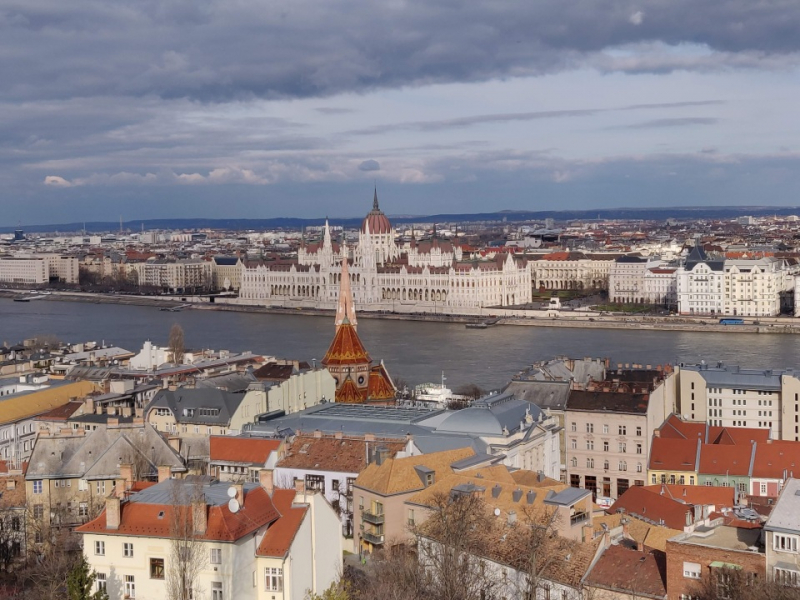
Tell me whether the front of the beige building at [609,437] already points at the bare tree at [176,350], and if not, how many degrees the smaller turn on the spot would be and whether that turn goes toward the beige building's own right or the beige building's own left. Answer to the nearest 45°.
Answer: approximately 135° to the beige building's own right

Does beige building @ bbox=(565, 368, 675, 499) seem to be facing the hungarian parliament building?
no

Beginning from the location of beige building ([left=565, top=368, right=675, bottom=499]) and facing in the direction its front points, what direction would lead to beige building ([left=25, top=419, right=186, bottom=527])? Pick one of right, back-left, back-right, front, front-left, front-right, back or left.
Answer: front-right

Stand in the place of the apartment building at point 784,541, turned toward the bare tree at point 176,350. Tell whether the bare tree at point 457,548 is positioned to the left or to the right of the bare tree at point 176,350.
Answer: left

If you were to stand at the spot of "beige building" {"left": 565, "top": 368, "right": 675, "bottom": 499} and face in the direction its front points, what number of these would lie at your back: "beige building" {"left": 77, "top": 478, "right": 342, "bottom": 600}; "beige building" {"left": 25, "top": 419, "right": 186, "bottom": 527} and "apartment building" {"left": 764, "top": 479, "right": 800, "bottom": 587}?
0

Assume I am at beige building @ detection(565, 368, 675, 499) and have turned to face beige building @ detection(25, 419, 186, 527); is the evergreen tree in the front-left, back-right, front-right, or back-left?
front-left

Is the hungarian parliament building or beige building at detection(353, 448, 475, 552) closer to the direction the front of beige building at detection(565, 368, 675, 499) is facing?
the beige building

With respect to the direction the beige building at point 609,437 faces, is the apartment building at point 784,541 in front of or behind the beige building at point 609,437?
in front

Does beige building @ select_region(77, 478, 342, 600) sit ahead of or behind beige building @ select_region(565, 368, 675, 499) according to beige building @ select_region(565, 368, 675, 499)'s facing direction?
ahead

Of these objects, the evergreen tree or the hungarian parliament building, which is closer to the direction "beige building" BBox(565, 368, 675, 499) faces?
the evergreen tree

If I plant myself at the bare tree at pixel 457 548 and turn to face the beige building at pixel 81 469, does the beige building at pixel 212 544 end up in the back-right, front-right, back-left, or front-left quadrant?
front-left

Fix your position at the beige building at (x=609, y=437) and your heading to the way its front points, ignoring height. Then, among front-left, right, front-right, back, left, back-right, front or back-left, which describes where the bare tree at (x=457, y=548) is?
front

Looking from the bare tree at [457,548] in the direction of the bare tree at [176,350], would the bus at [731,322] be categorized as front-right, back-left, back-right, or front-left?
front-right

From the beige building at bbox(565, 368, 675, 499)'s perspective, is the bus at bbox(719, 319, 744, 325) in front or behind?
behind

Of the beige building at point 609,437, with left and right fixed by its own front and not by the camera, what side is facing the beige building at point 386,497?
front

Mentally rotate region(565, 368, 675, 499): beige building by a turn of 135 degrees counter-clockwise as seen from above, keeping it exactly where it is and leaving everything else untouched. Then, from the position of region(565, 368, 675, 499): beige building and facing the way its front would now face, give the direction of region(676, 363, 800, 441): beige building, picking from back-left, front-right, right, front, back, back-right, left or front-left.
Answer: front

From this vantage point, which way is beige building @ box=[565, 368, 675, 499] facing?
toward the camera
